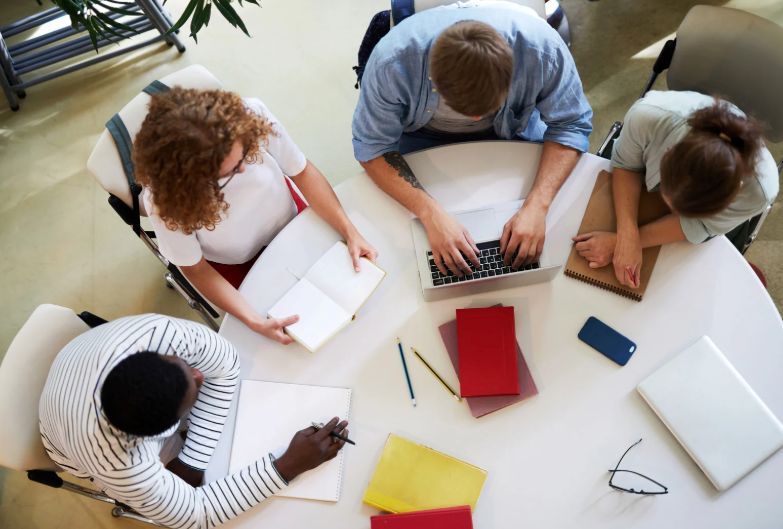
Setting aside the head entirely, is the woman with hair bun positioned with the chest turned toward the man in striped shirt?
yes

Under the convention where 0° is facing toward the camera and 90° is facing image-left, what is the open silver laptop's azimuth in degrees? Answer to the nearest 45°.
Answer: approximately 180°

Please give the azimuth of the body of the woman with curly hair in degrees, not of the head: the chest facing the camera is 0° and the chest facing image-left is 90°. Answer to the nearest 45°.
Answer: approximately 315°

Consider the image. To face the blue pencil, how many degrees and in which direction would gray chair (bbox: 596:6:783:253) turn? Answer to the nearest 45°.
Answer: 0° — it already faces it

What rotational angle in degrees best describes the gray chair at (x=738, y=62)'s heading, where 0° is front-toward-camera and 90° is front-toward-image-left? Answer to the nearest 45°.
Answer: approximately 45°

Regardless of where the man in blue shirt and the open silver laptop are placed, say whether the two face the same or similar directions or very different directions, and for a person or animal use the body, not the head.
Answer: very different directions

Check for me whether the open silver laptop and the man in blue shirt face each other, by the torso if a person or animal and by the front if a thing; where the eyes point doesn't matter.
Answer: yes
